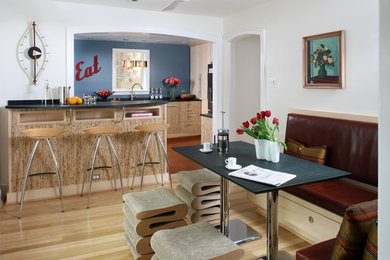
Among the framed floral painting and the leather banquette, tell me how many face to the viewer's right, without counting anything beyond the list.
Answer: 0

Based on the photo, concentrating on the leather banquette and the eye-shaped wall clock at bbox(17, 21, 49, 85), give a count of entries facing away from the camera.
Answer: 0

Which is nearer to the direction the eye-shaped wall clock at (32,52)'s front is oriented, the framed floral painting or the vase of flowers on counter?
the framed floral painting

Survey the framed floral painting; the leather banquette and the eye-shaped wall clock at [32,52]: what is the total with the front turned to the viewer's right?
0

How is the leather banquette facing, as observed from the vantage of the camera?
facing the viewer and to the left of the viewer

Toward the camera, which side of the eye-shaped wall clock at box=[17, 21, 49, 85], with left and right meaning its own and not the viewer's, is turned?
front

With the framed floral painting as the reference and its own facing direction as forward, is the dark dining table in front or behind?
in front

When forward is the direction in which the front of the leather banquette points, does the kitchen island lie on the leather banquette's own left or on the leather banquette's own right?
on the leather banquette's own right

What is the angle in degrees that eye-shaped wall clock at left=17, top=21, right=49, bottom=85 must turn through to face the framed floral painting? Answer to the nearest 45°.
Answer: approximately 45° to its left

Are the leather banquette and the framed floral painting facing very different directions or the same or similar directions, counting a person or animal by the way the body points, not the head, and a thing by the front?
same or similar directions

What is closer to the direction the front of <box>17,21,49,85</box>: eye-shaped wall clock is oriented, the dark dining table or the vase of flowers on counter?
the dark dining table
